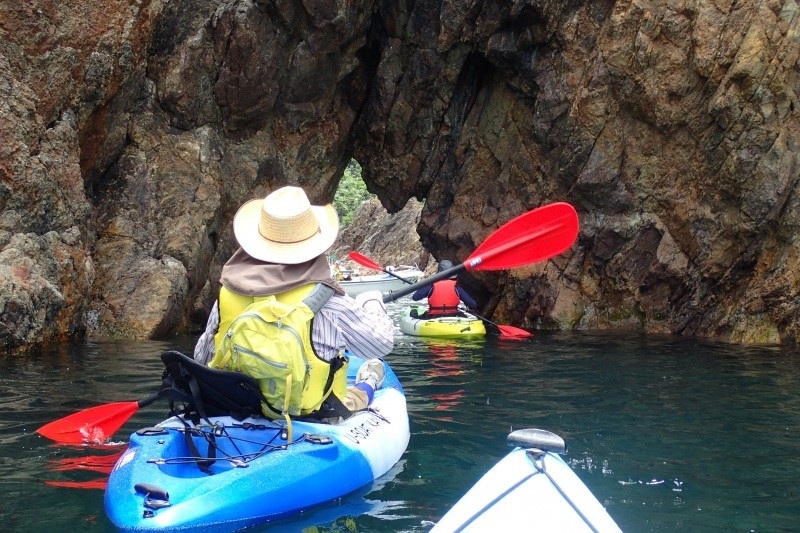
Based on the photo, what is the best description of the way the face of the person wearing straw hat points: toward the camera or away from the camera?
away from the camera

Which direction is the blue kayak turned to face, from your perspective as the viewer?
facing away from the viewer and to the right of the viewer

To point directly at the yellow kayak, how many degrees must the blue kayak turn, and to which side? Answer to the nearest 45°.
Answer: approximately 45° to its left
